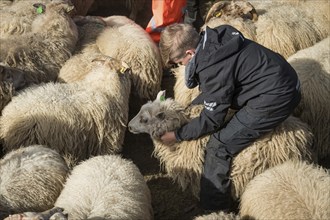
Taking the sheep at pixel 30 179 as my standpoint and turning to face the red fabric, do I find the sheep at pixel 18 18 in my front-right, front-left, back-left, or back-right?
front-left

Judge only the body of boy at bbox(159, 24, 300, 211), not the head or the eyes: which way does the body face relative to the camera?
to the viewer's left

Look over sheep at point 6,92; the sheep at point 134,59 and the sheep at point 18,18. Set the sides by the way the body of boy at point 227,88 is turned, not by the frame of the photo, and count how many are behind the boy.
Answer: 0

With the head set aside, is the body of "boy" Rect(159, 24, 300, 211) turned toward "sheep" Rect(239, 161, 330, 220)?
no

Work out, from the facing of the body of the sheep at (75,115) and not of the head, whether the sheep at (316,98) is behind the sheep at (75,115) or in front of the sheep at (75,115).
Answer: in front

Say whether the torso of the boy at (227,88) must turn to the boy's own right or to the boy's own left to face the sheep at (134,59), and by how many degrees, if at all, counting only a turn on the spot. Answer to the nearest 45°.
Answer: approximately 45° to the boy's own right

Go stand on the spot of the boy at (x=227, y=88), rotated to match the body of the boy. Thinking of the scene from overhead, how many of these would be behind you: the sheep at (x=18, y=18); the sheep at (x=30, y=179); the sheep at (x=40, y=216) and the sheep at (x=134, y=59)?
0

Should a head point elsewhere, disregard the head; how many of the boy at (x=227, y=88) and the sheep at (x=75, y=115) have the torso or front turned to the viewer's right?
1

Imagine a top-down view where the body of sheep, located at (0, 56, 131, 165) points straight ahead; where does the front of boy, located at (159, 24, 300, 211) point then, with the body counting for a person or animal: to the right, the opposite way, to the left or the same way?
the opposite way

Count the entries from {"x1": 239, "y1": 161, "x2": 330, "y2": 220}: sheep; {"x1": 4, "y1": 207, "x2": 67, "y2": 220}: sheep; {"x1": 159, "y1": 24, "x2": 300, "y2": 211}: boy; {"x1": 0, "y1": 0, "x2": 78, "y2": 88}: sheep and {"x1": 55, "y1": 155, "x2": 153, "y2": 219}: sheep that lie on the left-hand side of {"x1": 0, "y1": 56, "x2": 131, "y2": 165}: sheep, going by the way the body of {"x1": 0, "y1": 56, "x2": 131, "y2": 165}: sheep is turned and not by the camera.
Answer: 1

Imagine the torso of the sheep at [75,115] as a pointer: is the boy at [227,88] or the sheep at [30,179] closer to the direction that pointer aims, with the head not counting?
the boy

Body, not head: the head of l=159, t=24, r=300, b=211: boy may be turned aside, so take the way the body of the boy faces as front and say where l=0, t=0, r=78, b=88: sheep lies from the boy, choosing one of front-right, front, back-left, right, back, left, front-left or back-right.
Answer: front-right

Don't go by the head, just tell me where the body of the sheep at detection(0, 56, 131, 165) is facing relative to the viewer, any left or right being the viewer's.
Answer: facing to the right of the viewer

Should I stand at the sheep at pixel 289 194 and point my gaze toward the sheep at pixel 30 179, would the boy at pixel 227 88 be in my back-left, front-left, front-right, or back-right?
front-right

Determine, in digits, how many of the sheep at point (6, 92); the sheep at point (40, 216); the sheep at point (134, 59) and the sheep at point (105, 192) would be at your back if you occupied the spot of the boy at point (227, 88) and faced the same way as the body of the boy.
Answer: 0

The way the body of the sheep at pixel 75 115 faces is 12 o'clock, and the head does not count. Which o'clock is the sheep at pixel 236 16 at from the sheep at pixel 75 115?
the sheep at pixel 236 16 is roughly at 11 o'clock from the sheep at pixel 75 115.

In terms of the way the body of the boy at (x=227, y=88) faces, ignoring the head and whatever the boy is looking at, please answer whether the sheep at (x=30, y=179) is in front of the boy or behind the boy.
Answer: in front
